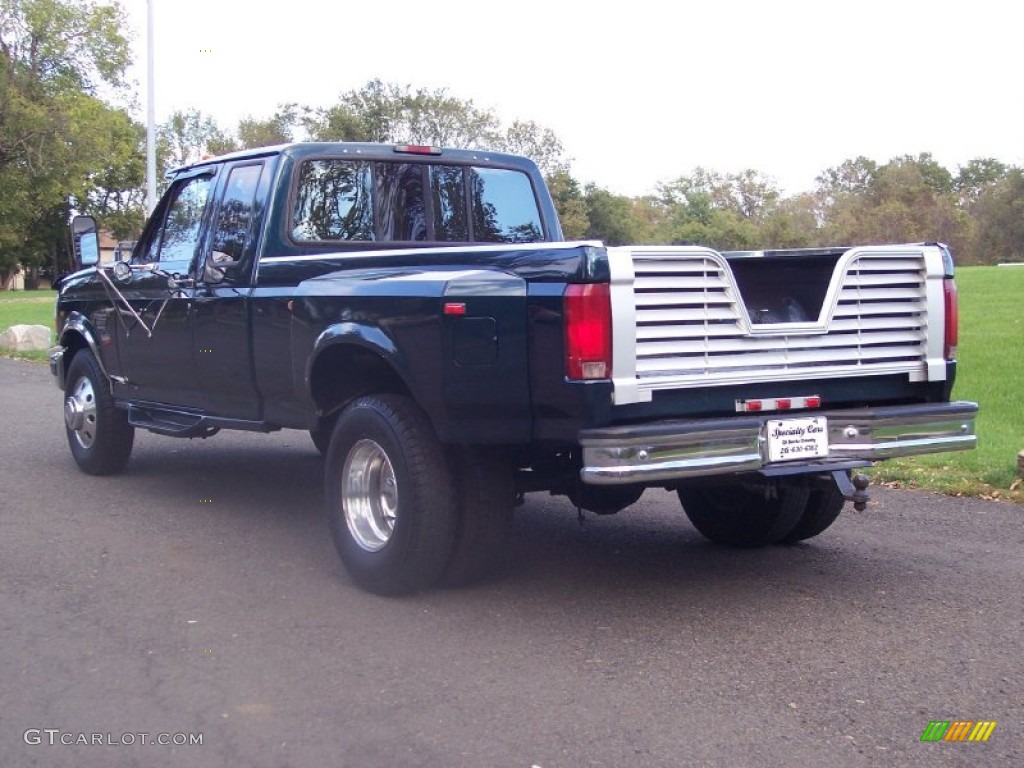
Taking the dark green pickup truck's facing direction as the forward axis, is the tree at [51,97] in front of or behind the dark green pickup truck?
in front

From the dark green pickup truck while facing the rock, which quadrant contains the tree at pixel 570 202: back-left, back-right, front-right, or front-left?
front-right

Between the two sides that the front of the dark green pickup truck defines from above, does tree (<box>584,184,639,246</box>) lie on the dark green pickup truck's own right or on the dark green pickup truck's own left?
on the dark green pickup truck's own right

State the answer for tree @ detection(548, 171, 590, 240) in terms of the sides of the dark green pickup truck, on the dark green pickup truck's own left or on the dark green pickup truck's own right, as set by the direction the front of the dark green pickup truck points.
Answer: on the dark green pickup truck's own right

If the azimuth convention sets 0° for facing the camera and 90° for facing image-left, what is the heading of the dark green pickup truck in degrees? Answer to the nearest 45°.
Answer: approximately 135°

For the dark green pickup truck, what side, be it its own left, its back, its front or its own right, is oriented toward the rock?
front
